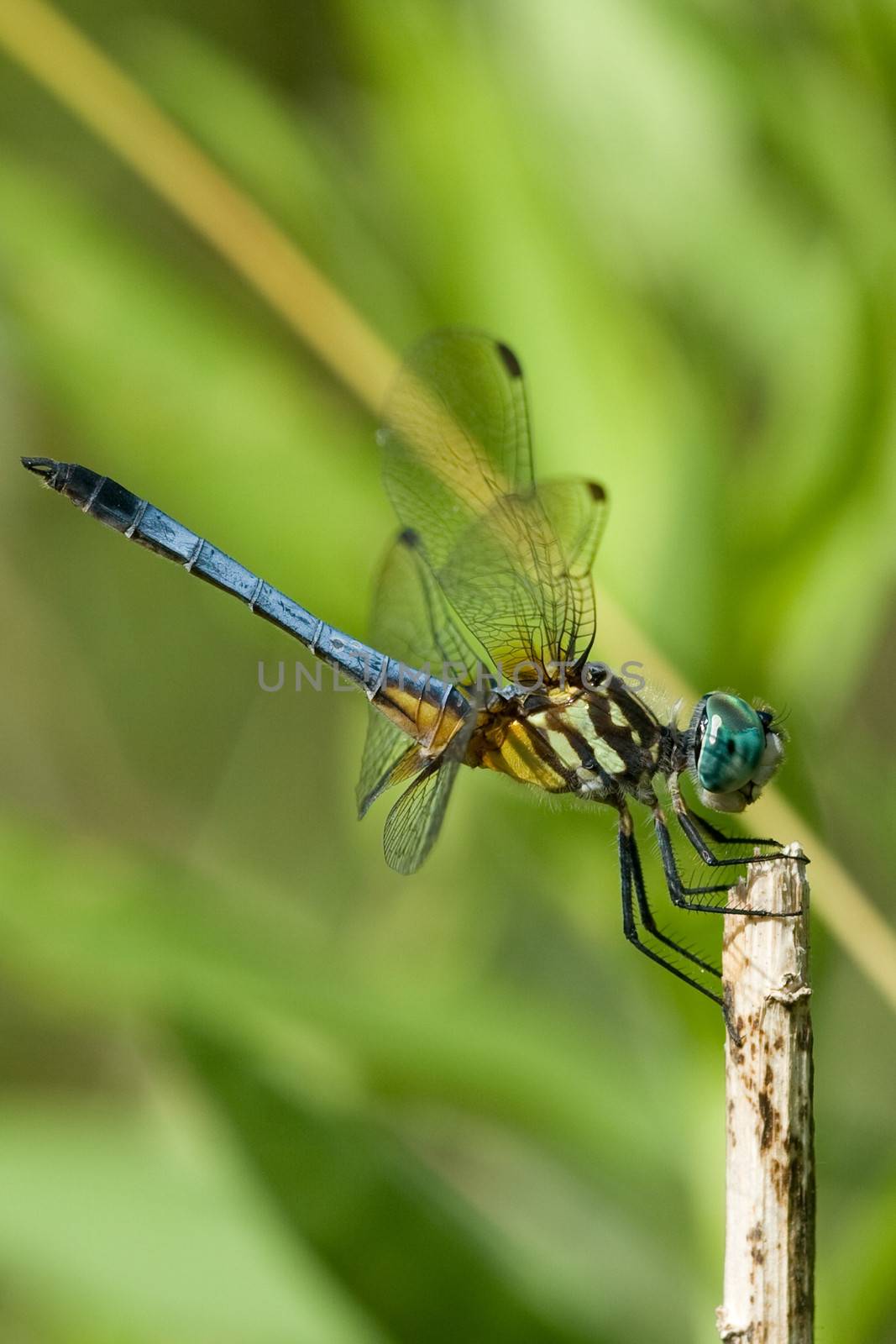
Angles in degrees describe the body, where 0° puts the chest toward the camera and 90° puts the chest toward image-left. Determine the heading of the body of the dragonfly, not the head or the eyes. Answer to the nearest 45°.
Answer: approximately 270°
